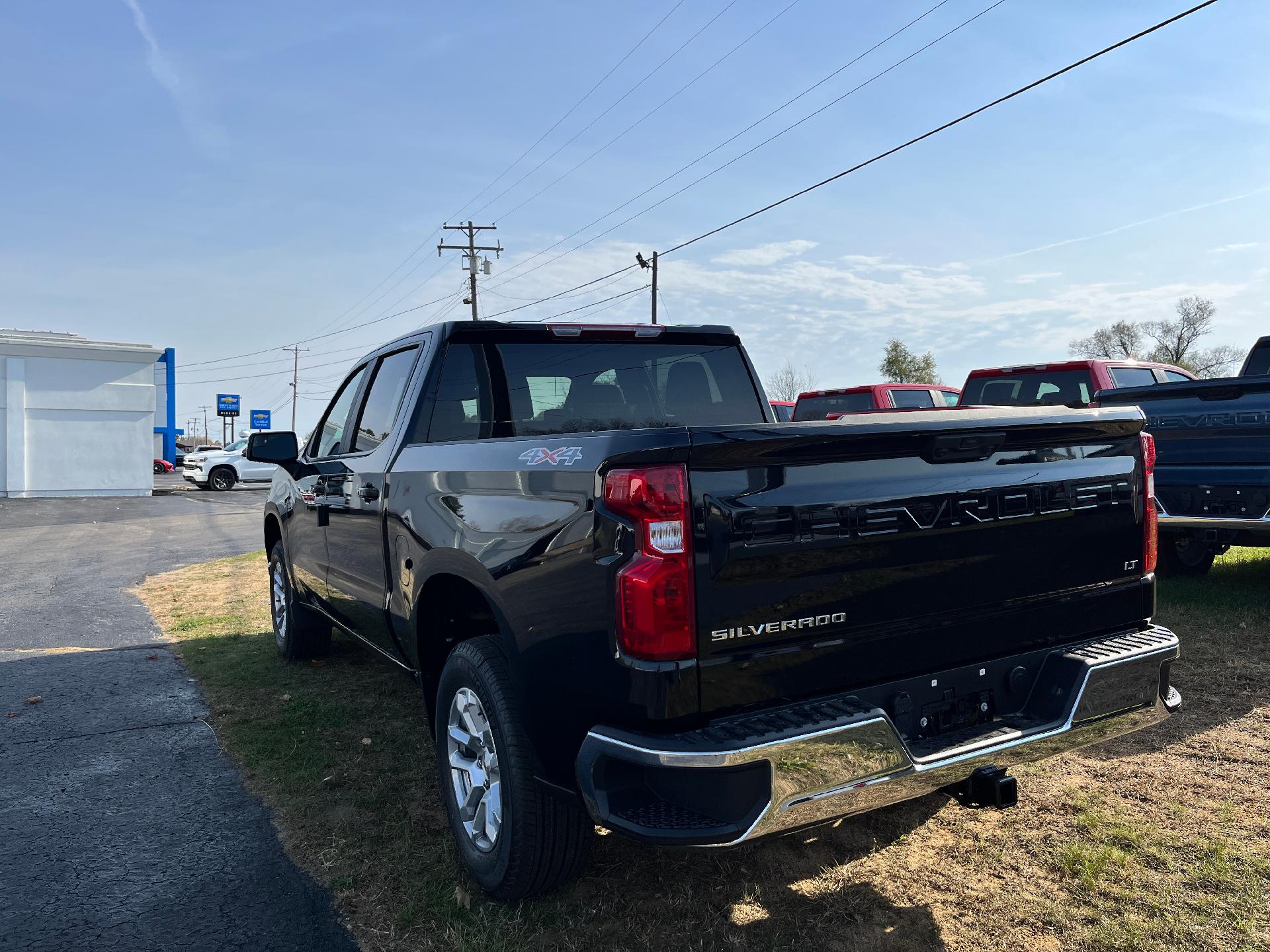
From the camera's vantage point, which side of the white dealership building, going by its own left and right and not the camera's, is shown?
right

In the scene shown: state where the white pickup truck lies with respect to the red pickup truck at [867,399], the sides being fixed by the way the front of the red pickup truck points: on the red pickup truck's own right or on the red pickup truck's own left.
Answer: on the red pickup truck's own left

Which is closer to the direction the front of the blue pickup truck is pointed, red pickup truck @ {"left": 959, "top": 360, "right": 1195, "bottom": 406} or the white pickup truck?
the red pickup truck

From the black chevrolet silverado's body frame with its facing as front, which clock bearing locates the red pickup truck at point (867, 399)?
The red pickup truck is roughly at 2 o'clock from the black chevrolet silverado.

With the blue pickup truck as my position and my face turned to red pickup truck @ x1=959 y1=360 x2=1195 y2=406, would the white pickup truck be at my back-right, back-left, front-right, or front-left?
front-left

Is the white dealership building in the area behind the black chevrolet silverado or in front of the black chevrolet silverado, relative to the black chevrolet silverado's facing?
in front

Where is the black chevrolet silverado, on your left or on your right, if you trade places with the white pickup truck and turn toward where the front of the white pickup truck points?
on your left

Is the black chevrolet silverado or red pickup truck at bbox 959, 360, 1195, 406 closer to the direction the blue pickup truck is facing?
the red pickup truck

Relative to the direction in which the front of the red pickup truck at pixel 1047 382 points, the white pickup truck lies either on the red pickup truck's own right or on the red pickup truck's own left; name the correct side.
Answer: on the red pickup truck's own left

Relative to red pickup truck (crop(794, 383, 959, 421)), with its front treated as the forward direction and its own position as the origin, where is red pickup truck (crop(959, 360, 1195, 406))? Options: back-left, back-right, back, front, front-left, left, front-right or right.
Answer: right

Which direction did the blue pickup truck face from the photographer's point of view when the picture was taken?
facing away from the viewer and to the right of the viewer

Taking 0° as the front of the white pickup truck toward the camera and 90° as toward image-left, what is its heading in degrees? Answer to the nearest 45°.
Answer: approximately 45°
